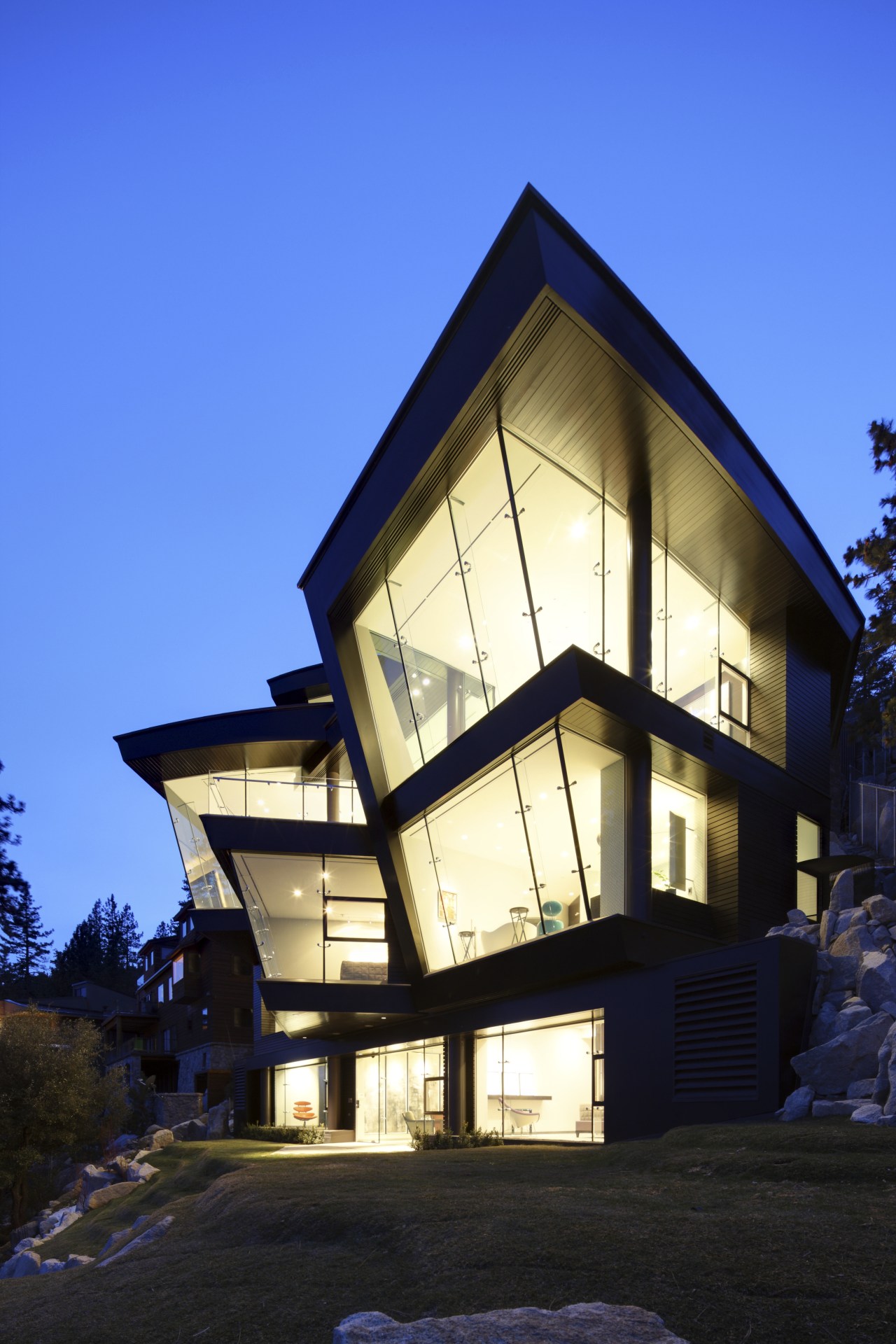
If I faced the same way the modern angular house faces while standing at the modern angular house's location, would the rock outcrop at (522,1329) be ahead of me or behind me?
ahead

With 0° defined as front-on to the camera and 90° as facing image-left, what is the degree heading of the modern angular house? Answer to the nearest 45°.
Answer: approximately 45°

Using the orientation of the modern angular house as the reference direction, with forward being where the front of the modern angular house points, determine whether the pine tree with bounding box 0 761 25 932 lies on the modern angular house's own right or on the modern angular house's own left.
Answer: on the modern angular house's own right

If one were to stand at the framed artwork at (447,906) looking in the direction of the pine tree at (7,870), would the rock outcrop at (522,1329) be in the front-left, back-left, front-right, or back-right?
back-left

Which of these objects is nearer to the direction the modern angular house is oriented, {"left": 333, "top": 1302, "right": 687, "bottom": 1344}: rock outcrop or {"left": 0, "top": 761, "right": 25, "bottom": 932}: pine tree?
the rock outcrop
